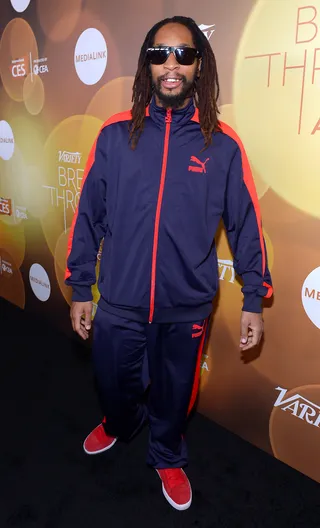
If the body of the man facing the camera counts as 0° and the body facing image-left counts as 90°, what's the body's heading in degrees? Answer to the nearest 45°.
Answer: approximately 0°
